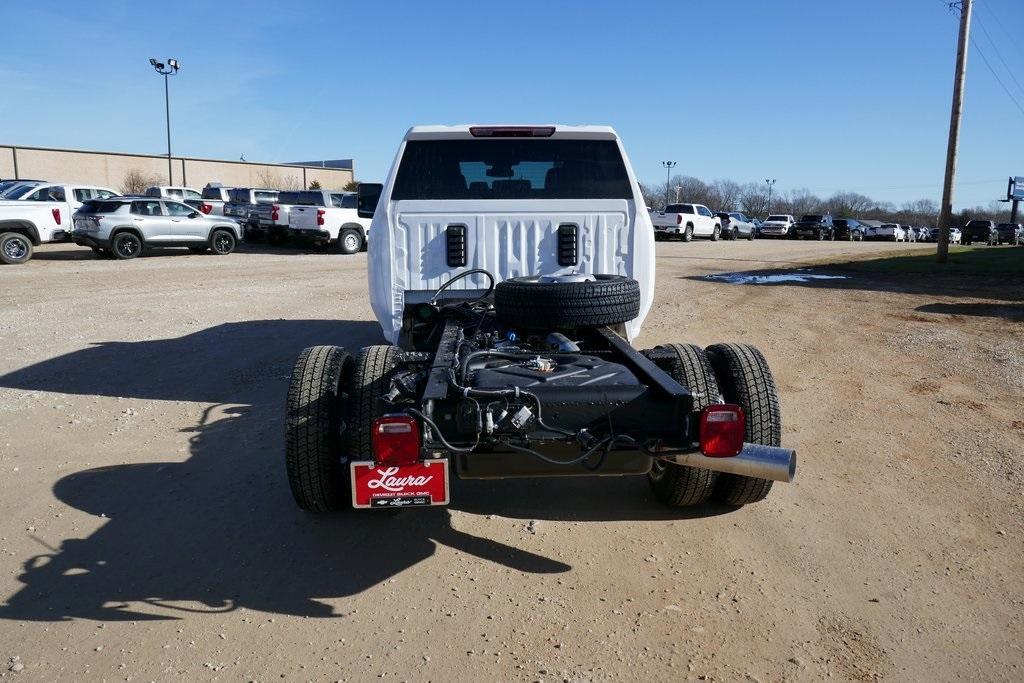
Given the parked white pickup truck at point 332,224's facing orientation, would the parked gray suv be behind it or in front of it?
behind

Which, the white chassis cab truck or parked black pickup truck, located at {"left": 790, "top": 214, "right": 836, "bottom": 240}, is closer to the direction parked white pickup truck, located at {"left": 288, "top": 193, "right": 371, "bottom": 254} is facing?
the parked black pickup truck

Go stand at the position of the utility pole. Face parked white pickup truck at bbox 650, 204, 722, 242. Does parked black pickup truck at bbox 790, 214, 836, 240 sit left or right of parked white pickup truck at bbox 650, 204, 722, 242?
right

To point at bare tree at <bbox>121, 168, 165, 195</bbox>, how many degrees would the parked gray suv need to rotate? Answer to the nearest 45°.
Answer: approximately 45° to its left

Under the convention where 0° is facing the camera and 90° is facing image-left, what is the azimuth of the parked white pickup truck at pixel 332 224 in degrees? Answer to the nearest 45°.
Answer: approximately 225°

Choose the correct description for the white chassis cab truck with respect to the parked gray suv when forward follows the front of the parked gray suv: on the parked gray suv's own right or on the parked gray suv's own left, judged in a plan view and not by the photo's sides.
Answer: on the parked gray suv's own right

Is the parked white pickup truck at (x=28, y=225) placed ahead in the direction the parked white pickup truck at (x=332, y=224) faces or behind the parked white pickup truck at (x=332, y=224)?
behind

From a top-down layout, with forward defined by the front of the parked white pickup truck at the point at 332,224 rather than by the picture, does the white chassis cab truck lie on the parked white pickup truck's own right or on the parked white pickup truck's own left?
on the parked white pickup truck's own right

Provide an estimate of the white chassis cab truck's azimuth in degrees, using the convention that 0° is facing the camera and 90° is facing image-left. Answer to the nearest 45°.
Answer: approximately 180°

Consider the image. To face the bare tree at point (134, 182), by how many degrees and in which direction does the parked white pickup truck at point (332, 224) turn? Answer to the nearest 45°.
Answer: approximately 45° to its left
